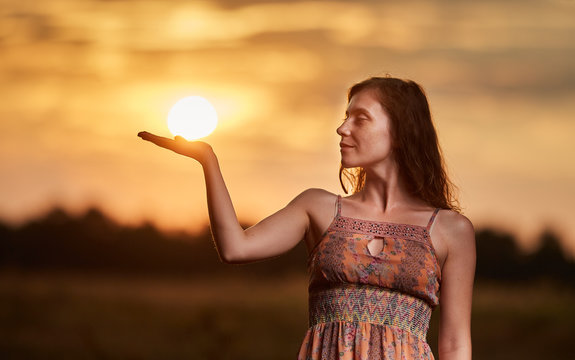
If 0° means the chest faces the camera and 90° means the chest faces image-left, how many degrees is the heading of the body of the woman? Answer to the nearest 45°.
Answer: approximately 0°

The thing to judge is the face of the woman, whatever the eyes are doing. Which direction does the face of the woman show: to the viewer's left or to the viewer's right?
to the viewer's left
